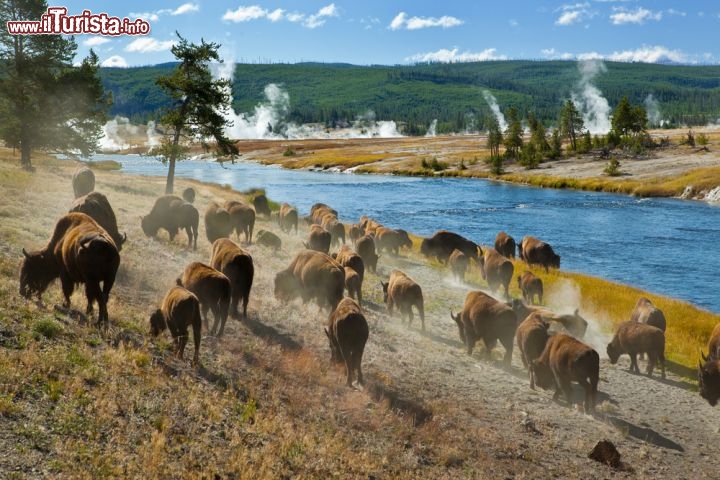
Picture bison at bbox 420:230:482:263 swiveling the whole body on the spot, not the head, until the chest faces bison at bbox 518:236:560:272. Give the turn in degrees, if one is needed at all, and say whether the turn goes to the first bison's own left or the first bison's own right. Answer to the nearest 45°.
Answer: approximately 180°

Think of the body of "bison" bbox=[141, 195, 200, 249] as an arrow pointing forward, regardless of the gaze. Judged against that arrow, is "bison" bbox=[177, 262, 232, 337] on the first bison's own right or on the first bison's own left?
on the first bison's own left

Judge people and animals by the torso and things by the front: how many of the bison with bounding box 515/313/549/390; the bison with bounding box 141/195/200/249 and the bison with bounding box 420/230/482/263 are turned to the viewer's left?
2

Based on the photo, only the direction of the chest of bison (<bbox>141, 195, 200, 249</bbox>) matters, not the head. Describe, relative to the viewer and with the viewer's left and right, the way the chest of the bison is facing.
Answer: facing to the left of the viewer

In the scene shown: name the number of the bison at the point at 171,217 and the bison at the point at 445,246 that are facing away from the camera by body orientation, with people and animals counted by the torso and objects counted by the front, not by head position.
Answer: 0

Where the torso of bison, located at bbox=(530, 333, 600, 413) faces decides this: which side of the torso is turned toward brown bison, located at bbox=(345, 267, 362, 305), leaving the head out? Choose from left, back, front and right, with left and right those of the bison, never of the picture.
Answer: front

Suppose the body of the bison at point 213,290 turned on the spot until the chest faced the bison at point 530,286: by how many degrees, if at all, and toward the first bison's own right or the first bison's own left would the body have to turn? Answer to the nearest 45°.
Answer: approximately 90° to the first bison's own right

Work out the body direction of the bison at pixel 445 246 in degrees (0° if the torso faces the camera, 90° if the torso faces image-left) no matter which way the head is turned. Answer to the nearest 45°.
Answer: approximately 90°

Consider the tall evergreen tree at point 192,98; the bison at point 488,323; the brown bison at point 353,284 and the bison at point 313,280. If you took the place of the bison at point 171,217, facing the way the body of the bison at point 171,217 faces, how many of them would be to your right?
1
